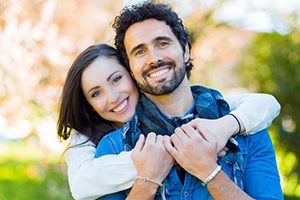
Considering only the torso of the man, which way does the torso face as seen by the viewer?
toward the camera
